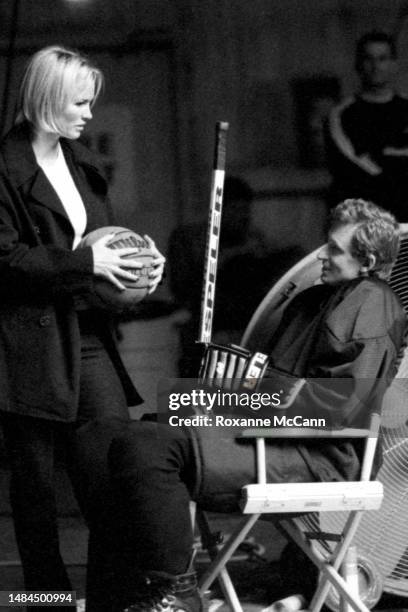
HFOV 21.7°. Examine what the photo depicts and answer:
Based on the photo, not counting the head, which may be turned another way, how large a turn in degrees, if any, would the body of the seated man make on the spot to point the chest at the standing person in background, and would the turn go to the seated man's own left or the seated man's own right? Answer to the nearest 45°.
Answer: approximately 90° to the seated man's own right

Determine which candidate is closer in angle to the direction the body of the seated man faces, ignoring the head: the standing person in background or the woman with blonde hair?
the woman with blonde hair

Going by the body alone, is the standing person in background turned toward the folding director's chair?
yes

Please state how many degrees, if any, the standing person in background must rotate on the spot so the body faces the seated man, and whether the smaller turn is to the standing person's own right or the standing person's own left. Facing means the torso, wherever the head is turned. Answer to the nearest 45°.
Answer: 0° — they already face them

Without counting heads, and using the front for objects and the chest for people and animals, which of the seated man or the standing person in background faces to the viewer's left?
the seated man

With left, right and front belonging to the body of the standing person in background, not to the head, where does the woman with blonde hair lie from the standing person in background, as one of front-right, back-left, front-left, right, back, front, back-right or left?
front-right

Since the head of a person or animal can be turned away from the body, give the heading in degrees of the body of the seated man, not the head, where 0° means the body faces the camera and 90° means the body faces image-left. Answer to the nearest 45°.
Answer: approximately 90°

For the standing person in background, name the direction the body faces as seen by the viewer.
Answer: toward the camera

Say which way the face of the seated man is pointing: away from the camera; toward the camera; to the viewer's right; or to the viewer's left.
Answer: to the viewer's left

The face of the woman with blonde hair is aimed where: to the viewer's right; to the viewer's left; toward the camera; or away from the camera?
to the viewer's right

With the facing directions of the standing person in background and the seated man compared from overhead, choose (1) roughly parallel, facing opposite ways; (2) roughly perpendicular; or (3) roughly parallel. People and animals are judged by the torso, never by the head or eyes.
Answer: roughly perpendicular
